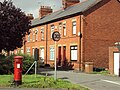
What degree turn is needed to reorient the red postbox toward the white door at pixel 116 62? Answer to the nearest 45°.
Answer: approximately 135° to its left

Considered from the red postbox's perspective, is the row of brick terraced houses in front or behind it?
behind

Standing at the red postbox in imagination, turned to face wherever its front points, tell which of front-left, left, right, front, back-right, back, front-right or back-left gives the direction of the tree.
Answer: back

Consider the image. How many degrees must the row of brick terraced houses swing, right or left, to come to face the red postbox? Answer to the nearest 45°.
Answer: approximately 45° to its left

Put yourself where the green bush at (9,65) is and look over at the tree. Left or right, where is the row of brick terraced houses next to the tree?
right

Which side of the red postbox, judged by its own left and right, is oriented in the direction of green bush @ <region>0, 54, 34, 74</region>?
back

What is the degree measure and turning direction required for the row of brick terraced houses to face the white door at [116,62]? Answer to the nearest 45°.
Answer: approximately 45° to its left

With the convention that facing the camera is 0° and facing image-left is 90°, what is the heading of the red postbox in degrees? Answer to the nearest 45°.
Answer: approximately 0°

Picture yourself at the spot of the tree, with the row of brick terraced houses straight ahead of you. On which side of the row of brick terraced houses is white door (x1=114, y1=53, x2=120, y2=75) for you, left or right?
right
